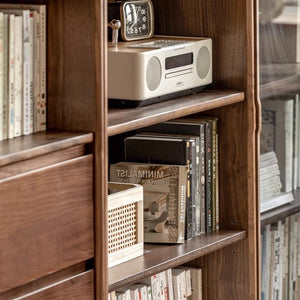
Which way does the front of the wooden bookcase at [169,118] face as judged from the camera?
facing the viewer and to the right of the viewer

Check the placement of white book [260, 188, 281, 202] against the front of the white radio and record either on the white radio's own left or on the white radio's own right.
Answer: on the white radio's own left

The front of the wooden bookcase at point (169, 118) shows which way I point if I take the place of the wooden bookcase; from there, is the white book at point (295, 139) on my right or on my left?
on my left

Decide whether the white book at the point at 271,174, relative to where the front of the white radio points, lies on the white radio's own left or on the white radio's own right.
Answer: on the white radio's own left
